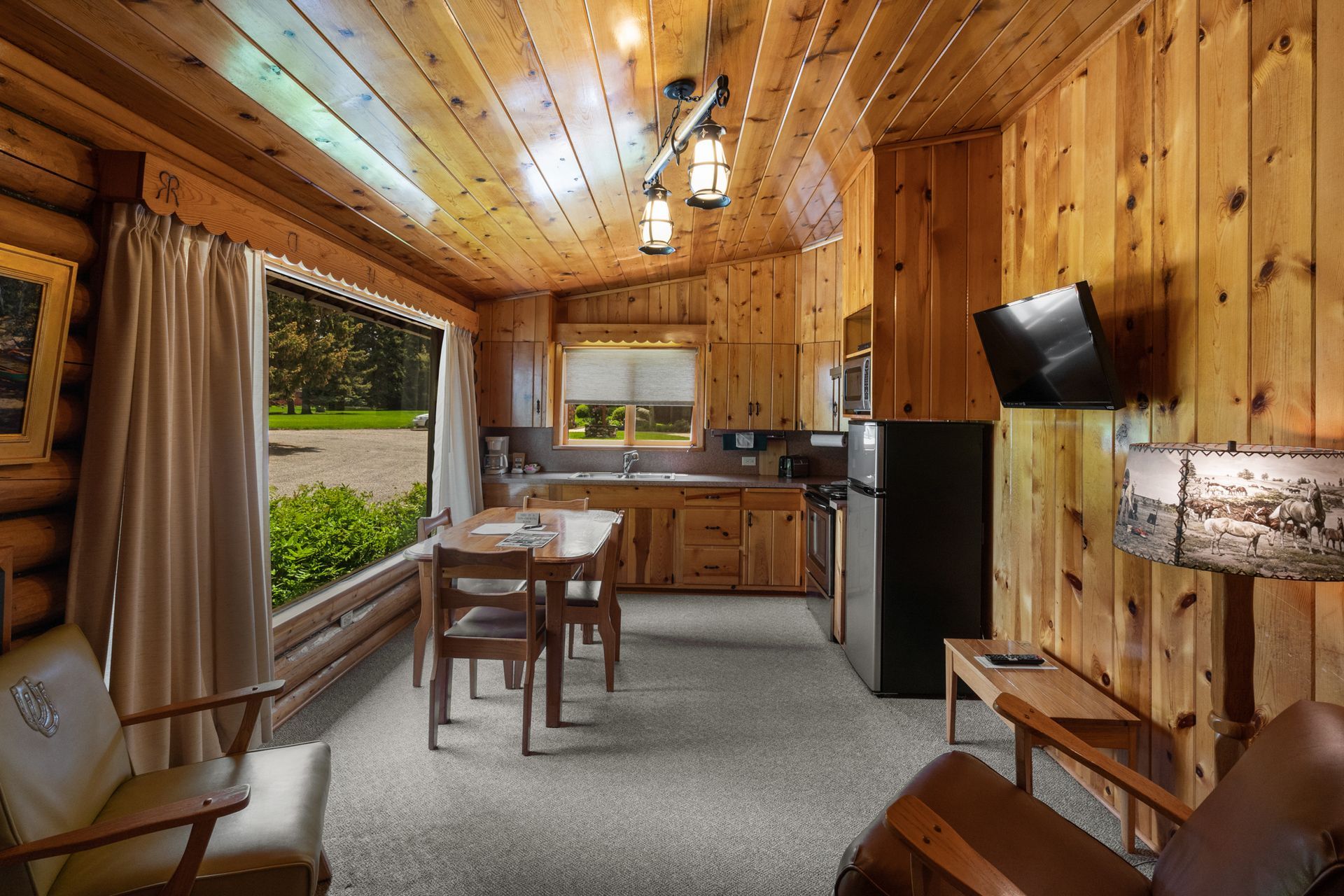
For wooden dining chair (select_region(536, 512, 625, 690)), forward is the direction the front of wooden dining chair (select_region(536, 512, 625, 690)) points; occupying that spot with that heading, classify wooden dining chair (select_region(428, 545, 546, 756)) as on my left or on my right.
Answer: on my left

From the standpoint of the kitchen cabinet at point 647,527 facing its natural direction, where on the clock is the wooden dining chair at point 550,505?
The wooden dining chair is roughly at 1 o'clock from the kitchen cabinet.

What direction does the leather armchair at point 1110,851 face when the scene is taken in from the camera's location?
facing away from the viewer and to the left of the viewer

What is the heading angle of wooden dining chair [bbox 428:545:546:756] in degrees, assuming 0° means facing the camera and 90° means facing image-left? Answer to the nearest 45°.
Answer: approximately 180°

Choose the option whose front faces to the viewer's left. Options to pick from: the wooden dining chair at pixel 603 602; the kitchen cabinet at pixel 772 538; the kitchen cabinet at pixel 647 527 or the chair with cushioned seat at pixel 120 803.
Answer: the wooden dining chair

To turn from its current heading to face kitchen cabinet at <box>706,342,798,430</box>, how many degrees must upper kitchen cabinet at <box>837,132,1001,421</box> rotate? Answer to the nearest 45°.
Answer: approximately 45° to its right
